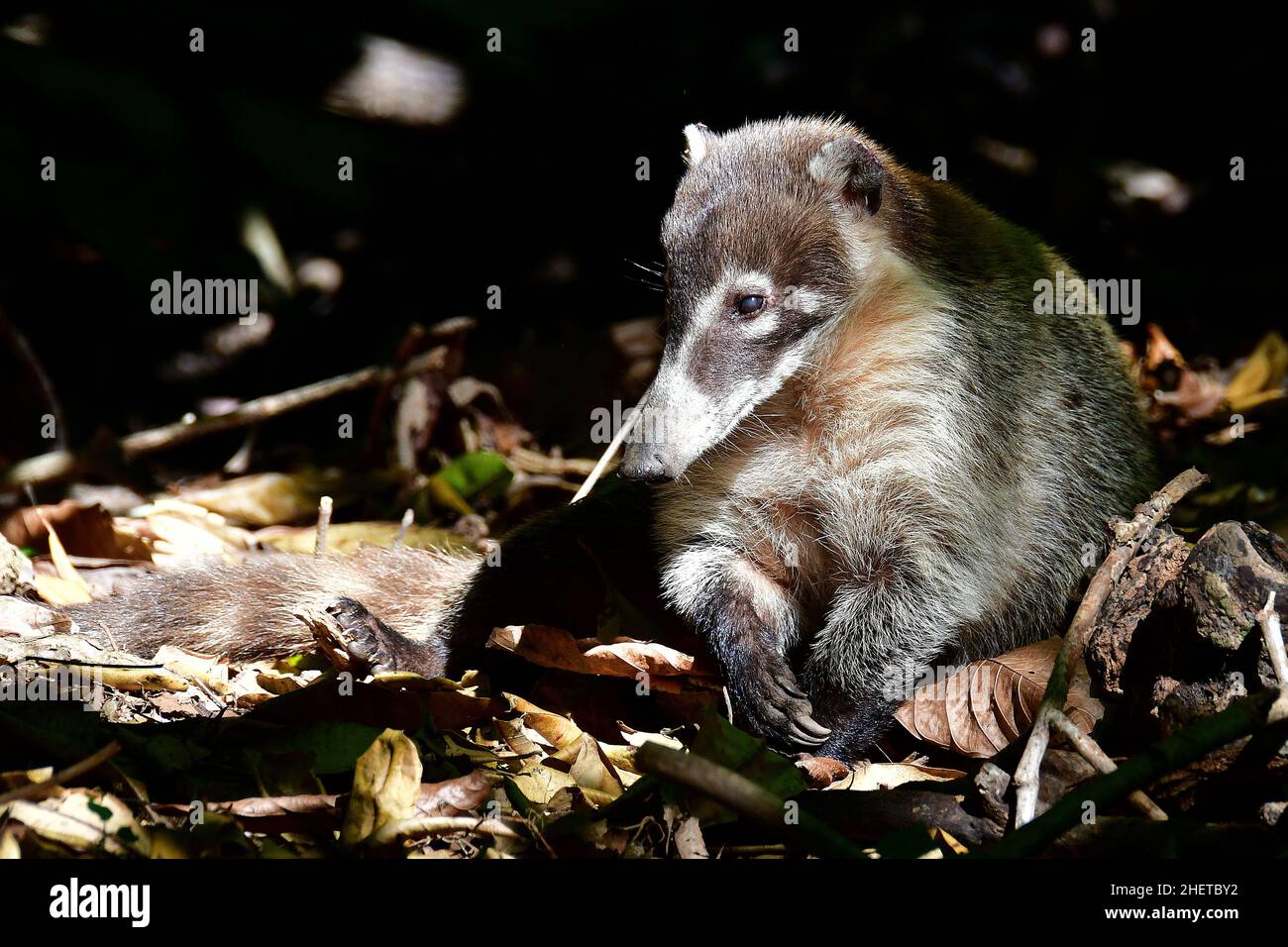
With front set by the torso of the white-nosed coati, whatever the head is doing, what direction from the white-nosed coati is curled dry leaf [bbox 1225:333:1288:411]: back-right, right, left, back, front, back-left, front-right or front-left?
back

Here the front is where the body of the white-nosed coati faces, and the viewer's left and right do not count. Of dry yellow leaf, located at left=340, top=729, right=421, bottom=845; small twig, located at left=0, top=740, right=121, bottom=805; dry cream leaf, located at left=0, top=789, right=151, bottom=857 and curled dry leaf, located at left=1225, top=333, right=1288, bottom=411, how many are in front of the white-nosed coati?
3

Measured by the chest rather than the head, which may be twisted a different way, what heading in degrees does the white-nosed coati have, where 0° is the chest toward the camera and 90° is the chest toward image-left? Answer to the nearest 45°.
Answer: approximately 45°

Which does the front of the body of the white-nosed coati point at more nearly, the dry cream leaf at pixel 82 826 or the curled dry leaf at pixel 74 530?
the dry cream leaf

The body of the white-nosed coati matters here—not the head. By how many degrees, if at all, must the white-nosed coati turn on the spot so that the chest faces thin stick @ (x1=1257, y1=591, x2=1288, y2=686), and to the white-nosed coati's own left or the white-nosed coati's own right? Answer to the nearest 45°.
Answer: approximately 90° to the white-nosed coati's own left

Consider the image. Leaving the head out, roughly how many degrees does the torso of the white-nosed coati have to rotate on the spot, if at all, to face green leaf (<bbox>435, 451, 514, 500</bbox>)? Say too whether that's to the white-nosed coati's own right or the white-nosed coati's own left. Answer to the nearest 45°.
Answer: approximately 90° to the white-nosed coati's own right

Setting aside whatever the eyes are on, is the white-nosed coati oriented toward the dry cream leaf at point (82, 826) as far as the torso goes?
yes

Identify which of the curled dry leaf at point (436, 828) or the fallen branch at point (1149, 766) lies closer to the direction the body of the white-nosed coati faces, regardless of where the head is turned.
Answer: the curled dry leaf
